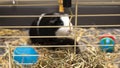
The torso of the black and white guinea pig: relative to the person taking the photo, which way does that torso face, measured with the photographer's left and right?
facing to the right of the viewer

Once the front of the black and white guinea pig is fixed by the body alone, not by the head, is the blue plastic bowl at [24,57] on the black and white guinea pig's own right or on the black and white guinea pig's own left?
on the black and white guinea pig's own right
